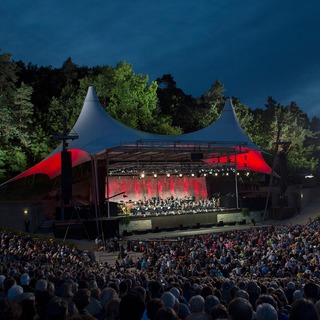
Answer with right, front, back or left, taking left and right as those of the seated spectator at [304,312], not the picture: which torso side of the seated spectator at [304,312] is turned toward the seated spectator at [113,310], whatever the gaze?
left

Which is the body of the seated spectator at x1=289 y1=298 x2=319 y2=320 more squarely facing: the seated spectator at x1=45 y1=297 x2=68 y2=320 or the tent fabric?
the tent fabric

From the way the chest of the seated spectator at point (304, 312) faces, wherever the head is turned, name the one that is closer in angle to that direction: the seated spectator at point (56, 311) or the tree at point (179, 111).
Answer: the tree

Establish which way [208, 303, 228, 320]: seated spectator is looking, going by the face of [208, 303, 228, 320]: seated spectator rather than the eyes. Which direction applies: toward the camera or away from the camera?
away from the camera

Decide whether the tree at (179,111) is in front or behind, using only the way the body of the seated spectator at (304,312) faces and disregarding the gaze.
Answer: in front

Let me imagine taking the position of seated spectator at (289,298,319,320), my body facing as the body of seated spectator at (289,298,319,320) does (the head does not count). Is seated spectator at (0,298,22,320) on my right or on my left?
on my left

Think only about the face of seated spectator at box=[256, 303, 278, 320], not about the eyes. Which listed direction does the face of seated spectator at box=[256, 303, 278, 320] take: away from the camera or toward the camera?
away from the camera

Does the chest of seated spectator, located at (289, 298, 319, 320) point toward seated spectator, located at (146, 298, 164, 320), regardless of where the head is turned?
no

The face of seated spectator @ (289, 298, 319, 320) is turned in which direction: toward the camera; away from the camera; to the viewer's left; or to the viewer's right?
away from the camera

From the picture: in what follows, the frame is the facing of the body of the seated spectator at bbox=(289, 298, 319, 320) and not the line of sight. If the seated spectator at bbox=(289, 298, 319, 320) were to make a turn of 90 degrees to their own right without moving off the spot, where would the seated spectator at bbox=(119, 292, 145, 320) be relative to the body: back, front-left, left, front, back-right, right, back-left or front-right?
back

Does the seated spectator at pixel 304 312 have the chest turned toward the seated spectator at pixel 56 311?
no

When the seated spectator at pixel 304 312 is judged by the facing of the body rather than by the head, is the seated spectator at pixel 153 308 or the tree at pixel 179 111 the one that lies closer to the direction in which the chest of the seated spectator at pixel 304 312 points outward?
the tree

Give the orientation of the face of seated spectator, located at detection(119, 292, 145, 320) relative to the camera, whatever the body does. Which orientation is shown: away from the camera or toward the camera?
away from the camera

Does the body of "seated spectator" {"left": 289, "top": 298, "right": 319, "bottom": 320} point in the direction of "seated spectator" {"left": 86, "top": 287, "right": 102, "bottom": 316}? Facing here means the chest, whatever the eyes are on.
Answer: no

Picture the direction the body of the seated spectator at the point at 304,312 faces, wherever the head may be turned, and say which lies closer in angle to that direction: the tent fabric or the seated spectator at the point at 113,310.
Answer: the tent fabric

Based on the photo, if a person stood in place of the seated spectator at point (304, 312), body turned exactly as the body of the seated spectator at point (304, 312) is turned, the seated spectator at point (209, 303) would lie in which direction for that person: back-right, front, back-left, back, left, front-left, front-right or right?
front-left

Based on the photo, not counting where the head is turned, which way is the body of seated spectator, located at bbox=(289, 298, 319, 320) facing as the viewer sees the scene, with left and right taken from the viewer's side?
facing away from the viewer

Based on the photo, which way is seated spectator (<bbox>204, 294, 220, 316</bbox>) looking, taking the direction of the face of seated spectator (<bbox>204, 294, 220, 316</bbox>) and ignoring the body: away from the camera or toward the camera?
away from the camera

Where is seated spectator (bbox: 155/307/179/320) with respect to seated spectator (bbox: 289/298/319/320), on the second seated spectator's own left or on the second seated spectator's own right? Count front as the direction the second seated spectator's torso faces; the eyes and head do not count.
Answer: on the second seated spectator's own left
